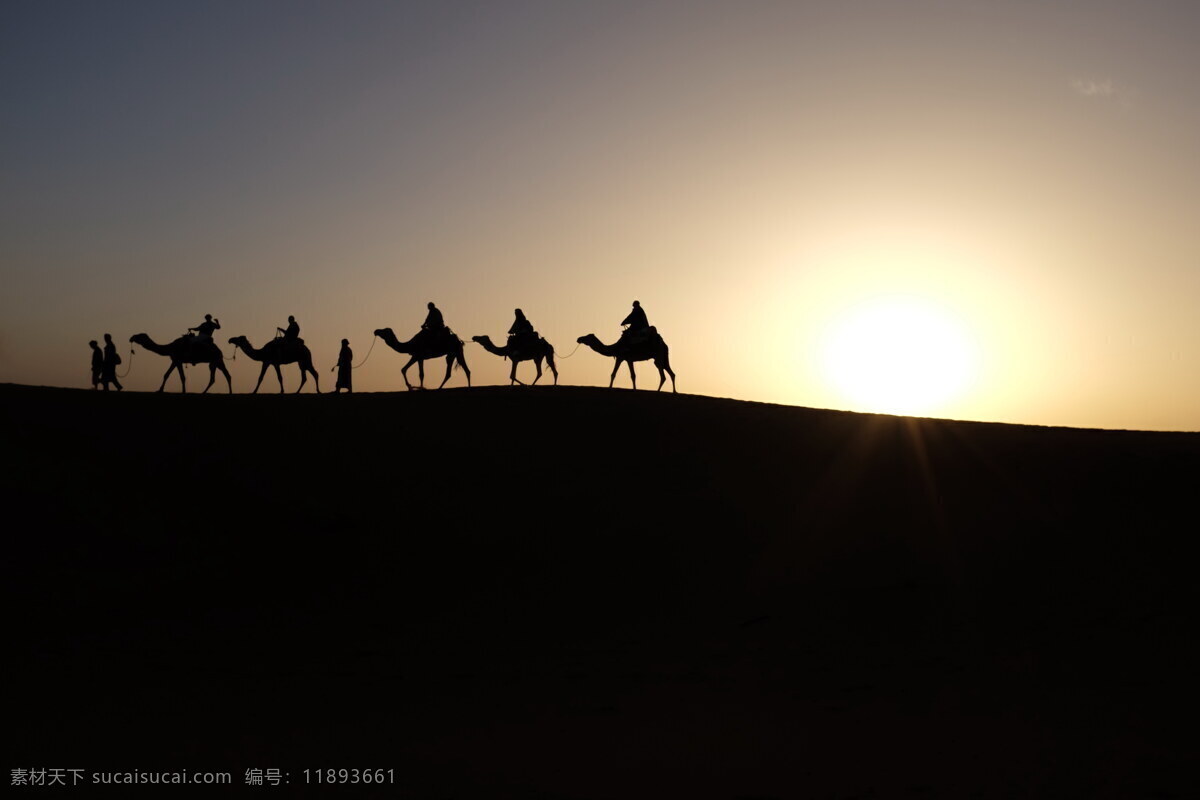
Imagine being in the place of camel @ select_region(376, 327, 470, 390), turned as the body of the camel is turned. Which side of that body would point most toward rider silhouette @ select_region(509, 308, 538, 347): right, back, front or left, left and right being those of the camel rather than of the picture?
back

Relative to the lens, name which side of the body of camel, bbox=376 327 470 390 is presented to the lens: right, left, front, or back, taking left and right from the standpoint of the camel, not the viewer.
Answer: left

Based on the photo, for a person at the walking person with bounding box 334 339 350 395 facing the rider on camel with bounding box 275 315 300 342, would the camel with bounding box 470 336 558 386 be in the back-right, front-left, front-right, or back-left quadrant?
back-left

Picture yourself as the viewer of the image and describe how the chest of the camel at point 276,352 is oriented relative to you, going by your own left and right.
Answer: facing to the left of the viewer

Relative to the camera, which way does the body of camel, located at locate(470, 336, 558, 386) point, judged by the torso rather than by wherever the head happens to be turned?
to the viewer's left

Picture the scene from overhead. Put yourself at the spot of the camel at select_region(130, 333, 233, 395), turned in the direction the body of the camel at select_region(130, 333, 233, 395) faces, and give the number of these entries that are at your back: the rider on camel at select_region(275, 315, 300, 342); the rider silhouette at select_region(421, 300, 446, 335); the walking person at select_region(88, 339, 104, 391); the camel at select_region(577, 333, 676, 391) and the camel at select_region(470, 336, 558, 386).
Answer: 4

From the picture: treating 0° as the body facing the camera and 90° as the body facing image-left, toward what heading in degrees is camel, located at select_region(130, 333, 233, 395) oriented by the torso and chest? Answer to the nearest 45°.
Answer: approximately 90°

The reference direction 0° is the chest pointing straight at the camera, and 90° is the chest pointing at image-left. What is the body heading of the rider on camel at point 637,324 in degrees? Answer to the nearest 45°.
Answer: approximately 90°

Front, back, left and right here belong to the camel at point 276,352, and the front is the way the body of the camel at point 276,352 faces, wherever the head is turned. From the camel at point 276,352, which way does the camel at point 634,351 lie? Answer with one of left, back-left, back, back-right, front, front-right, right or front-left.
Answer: back

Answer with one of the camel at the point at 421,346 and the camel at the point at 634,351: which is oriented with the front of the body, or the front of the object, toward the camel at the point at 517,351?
the camel at the point at 634,351

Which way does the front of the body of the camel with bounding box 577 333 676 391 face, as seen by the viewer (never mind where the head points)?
to the viewer's left

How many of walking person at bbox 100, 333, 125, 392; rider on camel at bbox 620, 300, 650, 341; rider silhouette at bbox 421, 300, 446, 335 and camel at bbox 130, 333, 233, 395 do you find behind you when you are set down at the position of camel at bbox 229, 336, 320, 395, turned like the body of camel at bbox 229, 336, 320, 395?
2

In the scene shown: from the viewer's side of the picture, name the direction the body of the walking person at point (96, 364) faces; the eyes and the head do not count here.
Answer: to the viewer's left

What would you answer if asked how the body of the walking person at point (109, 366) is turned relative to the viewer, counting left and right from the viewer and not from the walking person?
facing to the left of the viewer
